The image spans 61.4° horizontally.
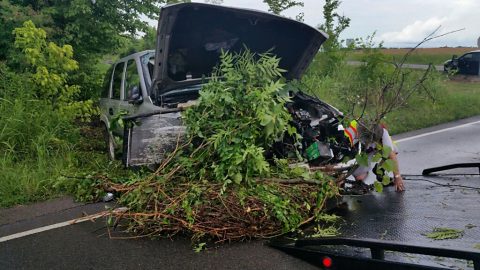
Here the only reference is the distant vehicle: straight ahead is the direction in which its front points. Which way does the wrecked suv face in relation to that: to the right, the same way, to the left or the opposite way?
the opposite way

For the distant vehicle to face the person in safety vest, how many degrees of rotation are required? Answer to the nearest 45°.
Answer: approximately 90° to its left

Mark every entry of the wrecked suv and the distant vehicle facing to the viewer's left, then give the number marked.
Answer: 1

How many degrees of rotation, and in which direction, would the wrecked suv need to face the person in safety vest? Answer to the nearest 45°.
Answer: approximately 45° to its left

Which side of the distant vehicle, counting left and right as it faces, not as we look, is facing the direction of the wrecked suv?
left

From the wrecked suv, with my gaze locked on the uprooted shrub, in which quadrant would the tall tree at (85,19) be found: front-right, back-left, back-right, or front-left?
back-right

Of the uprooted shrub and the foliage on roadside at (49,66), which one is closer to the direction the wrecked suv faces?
the uprooted shrub

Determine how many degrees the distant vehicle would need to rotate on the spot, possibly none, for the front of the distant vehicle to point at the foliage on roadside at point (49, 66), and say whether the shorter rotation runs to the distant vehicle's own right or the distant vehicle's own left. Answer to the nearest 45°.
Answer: approximately 90° to the distant vehicle's own left

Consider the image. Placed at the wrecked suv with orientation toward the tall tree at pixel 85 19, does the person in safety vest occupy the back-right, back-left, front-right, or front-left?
back-right

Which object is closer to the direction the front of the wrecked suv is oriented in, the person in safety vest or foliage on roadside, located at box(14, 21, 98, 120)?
the person in safety vest

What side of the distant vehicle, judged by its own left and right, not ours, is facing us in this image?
left

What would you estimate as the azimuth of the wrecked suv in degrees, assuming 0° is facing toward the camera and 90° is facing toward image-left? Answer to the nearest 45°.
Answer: approximately 315°
